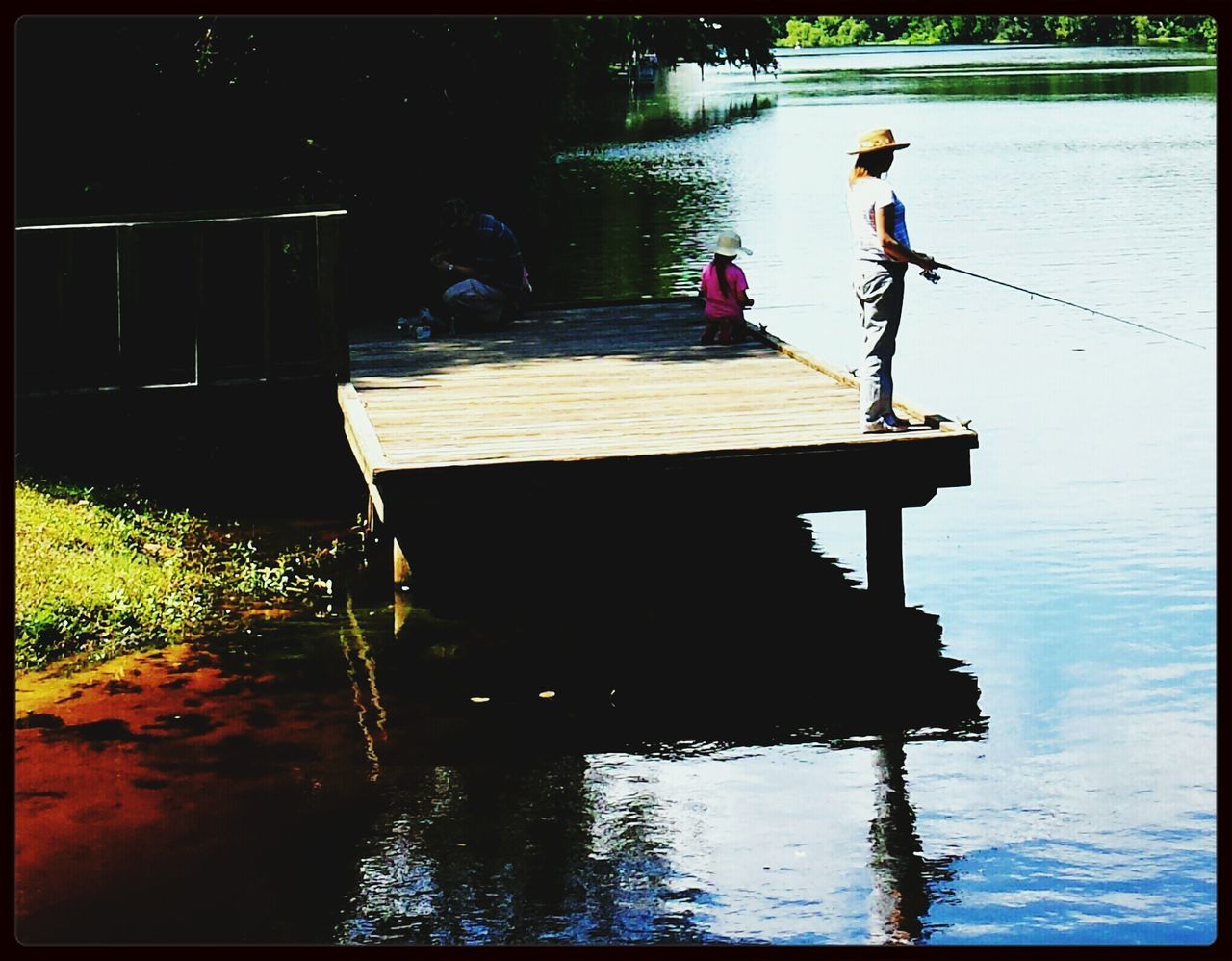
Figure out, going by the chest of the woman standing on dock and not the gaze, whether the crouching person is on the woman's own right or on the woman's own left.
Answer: on the woman's own left

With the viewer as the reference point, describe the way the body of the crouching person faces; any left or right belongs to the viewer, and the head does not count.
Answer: facing to the left of the viewer

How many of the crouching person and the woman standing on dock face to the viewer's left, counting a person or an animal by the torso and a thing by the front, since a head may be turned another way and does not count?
1

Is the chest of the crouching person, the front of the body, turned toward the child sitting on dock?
no

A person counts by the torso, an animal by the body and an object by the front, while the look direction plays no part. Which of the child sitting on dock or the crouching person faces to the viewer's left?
the crouching person

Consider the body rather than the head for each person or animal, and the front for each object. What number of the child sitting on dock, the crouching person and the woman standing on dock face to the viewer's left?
1

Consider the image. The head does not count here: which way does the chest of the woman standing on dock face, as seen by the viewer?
to the viewer's right

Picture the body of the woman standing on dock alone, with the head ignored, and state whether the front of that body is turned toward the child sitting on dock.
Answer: no

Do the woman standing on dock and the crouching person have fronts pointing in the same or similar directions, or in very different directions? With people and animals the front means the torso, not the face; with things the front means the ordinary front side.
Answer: very different directions

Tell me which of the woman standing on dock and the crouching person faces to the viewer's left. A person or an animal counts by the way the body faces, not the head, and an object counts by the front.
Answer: the crouching person

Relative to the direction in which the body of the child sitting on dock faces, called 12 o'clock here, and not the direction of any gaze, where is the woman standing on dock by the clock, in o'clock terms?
The woman standing on dock is roughly at 4 o'clock from the child sitting on dock.

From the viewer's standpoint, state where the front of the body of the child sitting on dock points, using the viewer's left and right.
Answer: facing away from the viewer and to the right of the viewer
